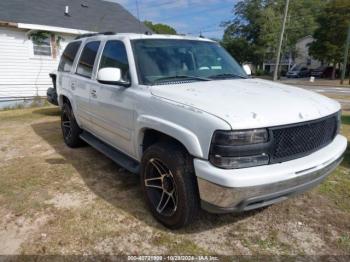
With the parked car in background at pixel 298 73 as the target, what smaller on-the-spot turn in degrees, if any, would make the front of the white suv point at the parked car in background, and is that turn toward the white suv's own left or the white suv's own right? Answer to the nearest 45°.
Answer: approximately 135° to the white suv's own left

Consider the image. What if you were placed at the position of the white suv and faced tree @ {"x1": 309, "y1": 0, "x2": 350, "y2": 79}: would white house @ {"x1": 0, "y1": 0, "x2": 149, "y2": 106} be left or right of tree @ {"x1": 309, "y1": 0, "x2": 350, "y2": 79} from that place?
left

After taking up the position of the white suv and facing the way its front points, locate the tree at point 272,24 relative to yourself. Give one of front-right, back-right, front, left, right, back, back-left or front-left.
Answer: back-left

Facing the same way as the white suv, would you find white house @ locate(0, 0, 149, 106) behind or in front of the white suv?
behind

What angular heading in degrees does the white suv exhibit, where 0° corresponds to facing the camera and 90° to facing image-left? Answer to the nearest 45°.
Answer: approximately 315°

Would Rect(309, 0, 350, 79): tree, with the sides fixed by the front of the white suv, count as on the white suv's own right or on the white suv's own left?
on the white suv's own left
